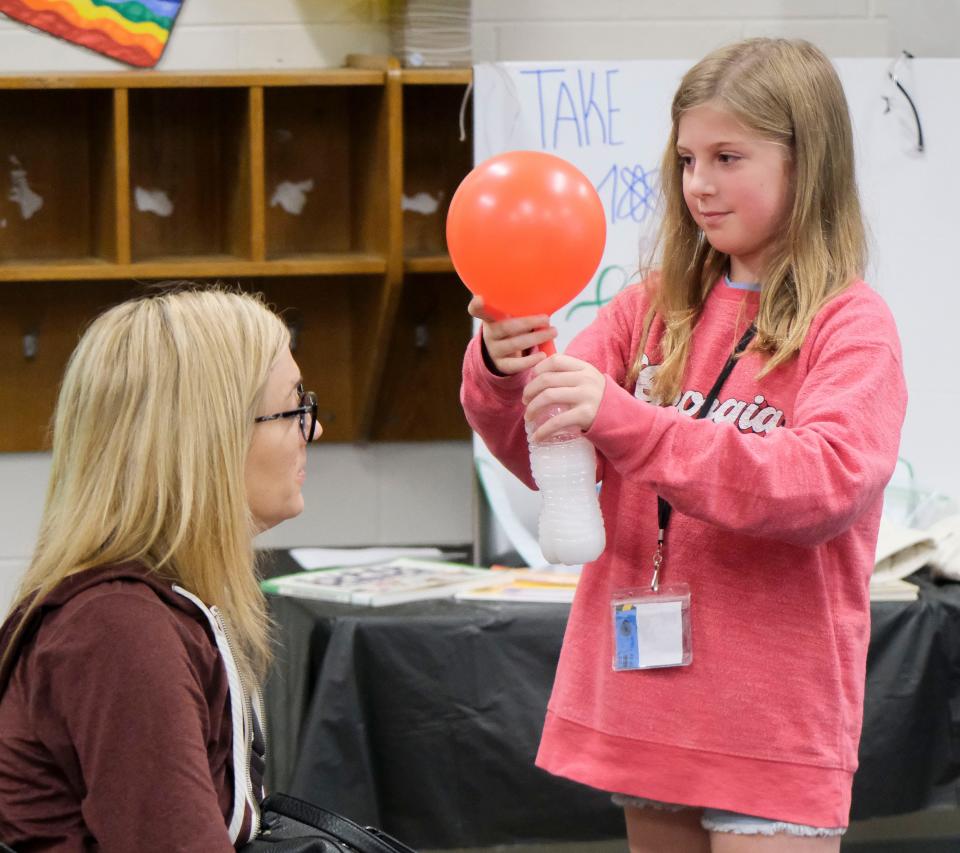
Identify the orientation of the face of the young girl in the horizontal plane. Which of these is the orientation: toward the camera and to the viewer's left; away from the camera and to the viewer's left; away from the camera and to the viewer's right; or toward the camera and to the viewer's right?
toward the camera and to the viewer's left

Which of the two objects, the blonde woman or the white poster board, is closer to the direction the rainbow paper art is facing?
the blonde woman

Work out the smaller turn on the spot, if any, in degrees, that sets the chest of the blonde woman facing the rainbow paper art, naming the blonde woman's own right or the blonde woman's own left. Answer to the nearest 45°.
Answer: approximately 90° to the blonde woman's own left

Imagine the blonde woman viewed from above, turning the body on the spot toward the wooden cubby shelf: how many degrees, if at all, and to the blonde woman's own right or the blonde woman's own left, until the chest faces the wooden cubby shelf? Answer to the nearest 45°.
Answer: approximately 90° to the blonde woman's own left

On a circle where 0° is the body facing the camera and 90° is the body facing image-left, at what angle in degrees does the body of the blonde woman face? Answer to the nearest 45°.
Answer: approximately 270°

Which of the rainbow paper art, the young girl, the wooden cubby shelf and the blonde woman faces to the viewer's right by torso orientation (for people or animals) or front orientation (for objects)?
the blonde woman

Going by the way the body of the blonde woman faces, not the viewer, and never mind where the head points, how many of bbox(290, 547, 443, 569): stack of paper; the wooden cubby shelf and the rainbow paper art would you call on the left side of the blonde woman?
3

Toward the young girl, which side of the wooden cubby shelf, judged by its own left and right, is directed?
front
